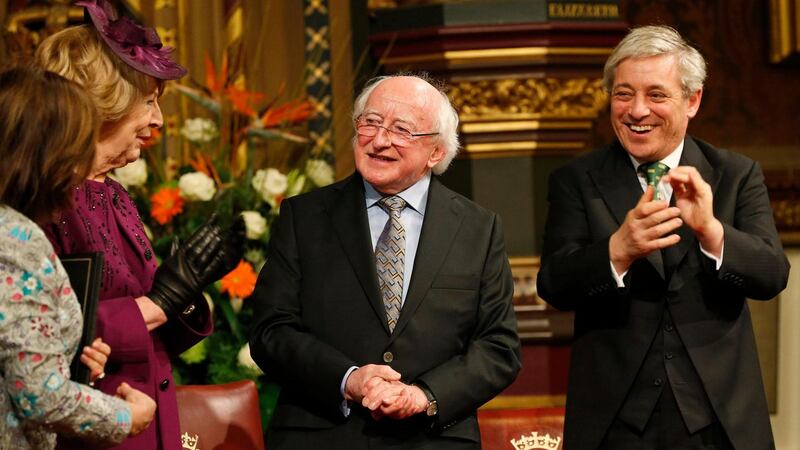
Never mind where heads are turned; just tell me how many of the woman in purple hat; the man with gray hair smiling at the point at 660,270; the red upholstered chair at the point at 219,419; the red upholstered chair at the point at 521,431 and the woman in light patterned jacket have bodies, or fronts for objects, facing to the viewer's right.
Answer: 2

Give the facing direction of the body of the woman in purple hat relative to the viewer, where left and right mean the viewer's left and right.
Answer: facing to the right of the viewer

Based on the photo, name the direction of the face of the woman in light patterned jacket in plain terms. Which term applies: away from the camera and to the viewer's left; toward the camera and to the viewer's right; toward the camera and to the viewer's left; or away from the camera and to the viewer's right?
away from the camera and to the viewer's right

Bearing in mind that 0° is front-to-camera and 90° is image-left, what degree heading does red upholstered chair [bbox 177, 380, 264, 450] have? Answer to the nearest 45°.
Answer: approximately 0°

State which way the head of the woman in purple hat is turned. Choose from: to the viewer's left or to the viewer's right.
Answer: to the viewer's right

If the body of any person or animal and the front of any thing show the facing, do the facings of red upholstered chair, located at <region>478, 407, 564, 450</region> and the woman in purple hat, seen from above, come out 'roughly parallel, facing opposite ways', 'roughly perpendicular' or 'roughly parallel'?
roughly perpendicular

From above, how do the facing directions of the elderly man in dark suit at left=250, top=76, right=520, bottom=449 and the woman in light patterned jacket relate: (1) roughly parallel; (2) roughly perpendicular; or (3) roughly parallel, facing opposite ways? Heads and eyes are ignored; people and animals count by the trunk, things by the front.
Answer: roughly perpendicular

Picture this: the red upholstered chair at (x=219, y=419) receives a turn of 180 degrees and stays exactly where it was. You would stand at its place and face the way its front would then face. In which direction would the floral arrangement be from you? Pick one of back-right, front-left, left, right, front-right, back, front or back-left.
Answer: front

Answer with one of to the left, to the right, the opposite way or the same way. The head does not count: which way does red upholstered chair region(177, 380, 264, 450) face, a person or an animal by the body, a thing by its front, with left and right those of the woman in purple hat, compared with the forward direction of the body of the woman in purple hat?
to the right

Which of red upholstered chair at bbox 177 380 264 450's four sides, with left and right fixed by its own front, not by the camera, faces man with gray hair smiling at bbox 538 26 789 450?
left

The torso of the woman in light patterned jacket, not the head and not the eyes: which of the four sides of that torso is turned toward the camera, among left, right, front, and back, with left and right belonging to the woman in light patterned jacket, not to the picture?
right
